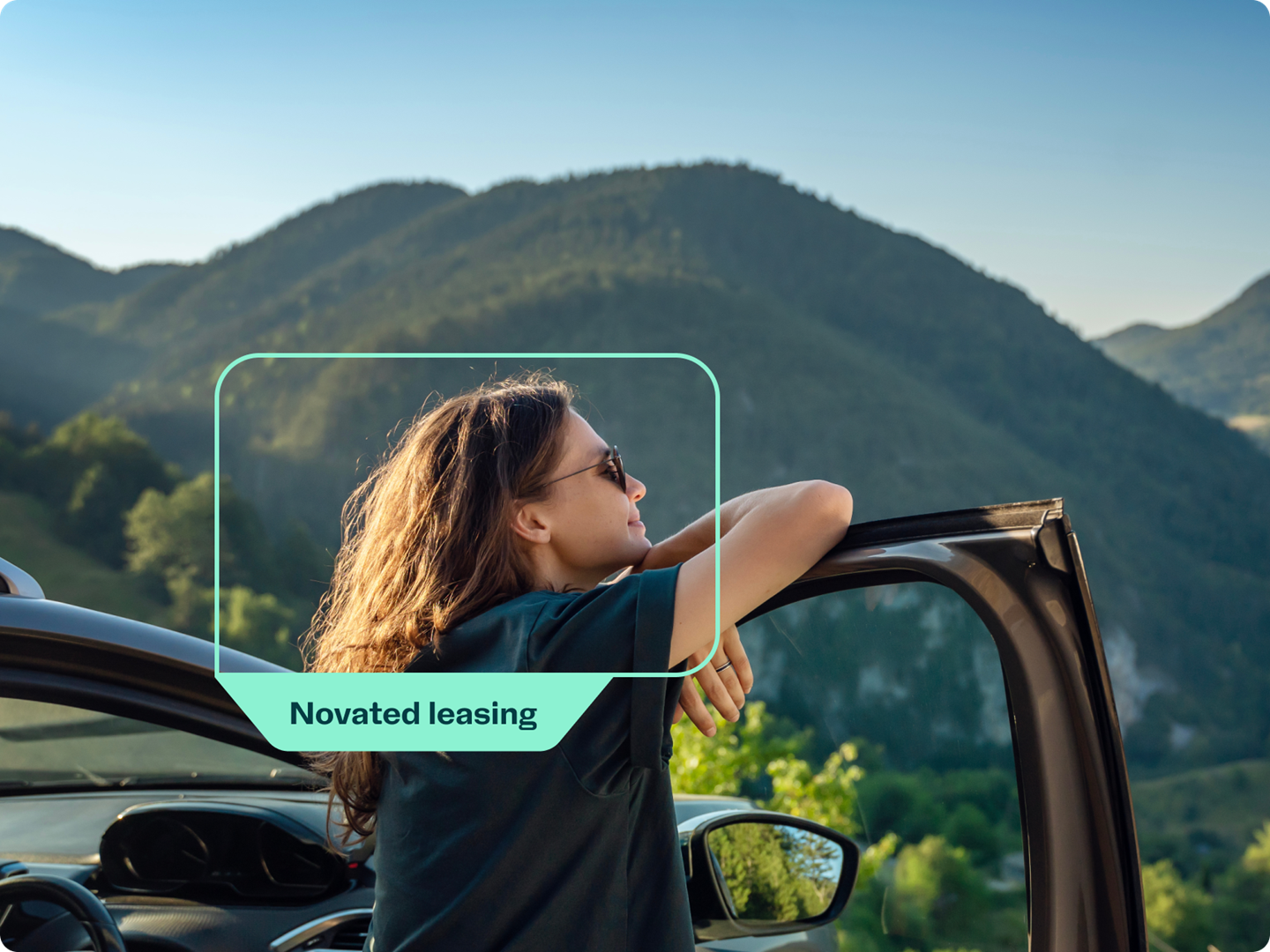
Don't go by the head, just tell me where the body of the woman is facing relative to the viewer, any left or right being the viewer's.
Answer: facing away from the viewer and to the right of the viewer

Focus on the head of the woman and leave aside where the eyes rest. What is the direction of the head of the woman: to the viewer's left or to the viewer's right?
to the viewer's right

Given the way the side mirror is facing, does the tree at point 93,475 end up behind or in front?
behind

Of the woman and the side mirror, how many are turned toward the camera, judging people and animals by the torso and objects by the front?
1

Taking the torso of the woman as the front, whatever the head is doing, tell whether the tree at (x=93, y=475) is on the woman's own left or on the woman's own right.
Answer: on the woman's own left
